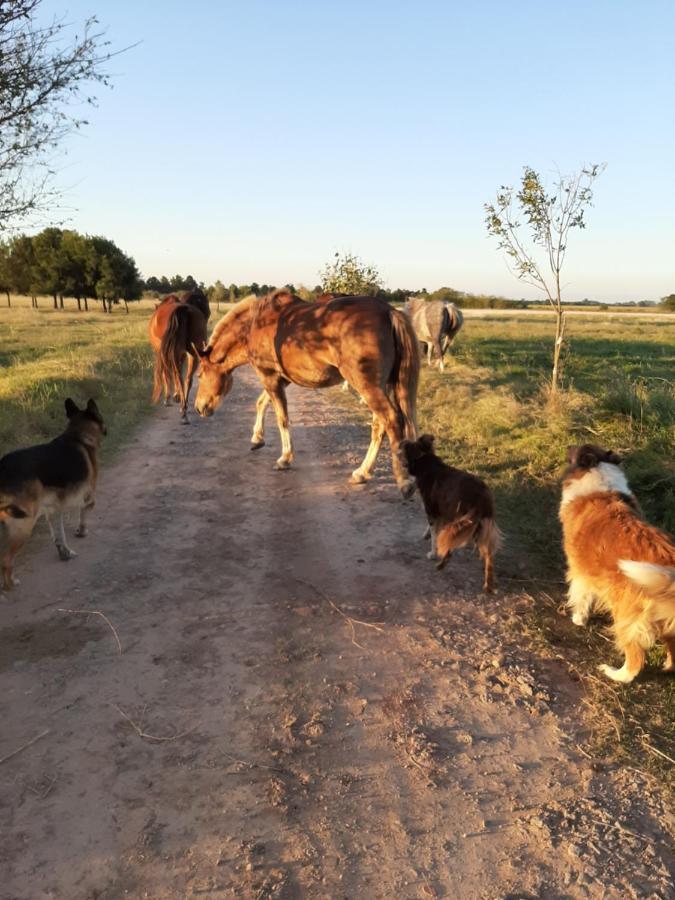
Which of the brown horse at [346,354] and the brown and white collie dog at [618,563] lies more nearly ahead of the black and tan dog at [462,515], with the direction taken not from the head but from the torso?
the brown horse

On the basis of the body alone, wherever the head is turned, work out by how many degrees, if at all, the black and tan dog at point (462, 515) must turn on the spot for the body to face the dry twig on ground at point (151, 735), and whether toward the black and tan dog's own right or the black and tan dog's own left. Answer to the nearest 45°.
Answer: approximately 90° to the black and tan dog's own left

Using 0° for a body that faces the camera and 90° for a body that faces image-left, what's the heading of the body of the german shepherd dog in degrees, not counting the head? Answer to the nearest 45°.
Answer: approximately 225°

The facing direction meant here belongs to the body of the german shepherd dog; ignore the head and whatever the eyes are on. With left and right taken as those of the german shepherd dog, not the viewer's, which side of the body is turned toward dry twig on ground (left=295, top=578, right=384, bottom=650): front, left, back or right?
right

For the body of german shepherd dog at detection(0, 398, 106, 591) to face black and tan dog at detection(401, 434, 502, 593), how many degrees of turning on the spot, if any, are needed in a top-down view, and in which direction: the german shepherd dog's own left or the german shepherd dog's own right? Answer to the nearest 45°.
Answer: approximately 90° to the german shepherd dog's own right

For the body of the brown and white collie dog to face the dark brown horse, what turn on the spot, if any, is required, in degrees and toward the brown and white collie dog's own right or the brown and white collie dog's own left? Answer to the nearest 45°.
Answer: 0° — it already faces it

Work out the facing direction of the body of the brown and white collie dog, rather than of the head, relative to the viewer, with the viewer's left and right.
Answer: facing away from the viewer and to the left of the viewer

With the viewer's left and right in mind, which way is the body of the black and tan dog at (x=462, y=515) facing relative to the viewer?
facing away from the viewer and to the left of the viewer

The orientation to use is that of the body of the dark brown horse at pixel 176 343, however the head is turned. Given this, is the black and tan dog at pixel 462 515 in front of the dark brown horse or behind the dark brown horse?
behind

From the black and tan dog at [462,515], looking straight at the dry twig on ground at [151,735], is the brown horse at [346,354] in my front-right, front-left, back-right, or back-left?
back-right

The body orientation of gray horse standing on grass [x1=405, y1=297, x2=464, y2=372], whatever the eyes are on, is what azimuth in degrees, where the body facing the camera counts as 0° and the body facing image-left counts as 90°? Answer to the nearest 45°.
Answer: approximately 135°

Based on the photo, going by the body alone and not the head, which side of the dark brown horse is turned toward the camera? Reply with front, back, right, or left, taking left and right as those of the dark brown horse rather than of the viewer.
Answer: back
